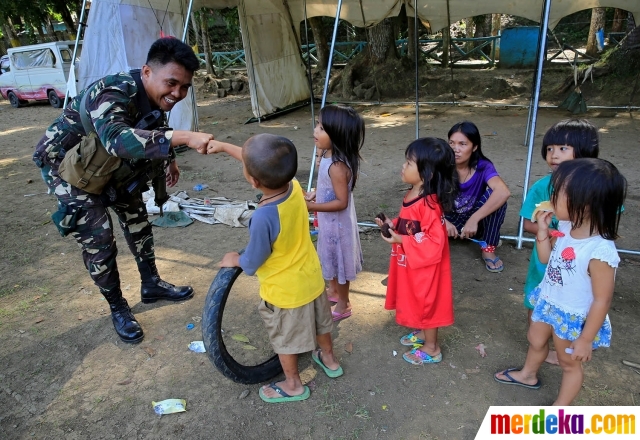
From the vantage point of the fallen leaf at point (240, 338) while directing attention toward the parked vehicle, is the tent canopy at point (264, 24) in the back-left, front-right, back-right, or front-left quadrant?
front-right

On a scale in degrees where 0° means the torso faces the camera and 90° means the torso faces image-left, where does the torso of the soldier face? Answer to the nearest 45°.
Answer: approximately 315°

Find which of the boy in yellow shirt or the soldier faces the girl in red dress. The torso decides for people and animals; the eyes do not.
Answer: the soldier

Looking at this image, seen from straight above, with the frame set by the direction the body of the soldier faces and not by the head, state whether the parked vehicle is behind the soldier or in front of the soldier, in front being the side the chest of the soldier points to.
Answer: behind

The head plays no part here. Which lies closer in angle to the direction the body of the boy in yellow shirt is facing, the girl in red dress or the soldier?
the soldier

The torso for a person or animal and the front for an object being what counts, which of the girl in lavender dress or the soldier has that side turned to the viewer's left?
the girl in lavender dress

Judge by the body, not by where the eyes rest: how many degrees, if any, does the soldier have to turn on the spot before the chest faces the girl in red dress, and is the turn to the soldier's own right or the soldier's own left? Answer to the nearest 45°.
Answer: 0° — they already face them

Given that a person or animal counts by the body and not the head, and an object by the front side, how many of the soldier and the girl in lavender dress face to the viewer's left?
1

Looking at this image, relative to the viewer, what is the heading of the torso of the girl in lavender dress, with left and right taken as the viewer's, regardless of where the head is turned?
facing to the left of the viewer

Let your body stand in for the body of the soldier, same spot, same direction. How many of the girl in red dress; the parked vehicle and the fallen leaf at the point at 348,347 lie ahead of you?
2

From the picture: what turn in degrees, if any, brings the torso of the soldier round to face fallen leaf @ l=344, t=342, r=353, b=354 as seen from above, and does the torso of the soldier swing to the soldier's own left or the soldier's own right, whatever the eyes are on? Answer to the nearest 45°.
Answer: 0° — they already face it

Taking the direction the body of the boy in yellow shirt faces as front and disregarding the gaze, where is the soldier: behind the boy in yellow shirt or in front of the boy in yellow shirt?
in front

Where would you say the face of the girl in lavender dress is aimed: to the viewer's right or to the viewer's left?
to the viewer's left

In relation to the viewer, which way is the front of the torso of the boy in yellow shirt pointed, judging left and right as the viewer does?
facing away from the viewer and to the left of the viewer

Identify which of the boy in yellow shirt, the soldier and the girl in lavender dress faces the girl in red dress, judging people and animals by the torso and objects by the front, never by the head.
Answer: the soldier
